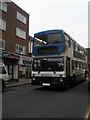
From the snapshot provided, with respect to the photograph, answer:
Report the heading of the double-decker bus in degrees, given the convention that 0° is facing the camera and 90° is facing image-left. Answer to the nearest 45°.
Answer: approximately 45°

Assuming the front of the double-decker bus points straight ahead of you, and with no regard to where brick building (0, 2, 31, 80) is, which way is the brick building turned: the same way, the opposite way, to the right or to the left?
to the left

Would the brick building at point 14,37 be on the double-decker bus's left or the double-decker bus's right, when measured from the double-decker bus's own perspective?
on its right

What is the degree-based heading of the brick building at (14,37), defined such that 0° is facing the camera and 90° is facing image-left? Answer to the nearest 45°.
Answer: approximately 315°
